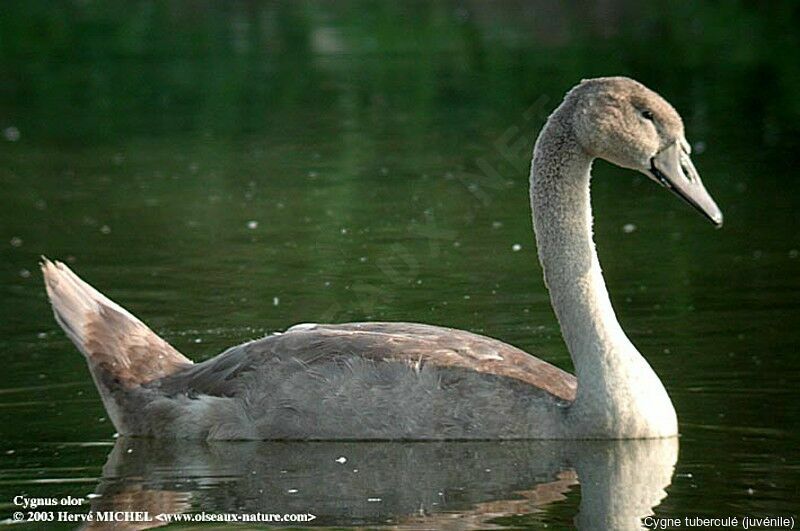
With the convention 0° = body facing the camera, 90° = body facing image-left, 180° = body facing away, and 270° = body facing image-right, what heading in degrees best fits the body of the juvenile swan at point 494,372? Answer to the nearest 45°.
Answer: approximately 270°
